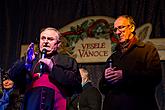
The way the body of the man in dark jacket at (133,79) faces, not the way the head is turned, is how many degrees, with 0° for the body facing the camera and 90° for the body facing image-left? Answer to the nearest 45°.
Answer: approximately 45°

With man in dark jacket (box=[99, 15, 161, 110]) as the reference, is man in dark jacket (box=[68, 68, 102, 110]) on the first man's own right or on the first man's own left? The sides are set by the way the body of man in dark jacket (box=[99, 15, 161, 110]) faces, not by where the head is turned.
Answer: on the first man's own right

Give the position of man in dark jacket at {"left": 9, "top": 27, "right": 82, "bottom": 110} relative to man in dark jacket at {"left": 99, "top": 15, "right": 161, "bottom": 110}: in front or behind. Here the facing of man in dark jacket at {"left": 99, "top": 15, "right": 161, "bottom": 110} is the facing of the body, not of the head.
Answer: in front
